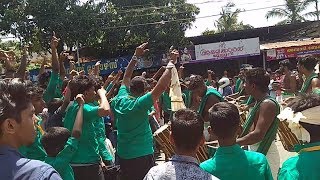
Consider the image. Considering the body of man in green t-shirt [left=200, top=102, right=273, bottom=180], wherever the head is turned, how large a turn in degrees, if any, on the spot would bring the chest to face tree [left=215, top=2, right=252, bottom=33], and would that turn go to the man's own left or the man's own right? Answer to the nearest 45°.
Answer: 0° — they already face it

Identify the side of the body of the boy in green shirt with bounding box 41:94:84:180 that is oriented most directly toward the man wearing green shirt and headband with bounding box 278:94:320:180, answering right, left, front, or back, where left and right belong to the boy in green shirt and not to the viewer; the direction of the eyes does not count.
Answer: right

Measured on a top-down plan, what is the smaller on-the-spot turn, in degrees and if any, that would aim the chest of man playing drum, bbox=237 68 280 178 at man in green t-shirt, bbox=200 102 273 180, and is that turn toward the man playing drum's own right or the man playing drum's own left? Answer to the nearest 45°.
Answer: approximately 90° to the man playing drum's own left

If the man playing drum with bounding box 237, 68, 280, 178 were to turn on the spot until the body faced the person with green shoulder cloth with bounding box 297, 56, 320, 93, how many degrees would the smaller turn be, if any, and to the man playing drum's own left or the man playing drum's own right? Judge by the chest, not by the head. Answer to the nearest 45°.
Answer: approximately 90° to the man playing drum's own right

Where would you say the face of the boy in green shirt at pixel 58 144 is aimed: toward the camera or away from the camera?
away from the camera

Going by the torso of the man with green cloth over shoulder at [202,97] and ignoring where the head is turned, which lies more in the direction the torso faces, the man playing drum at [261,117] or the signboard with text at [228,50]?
the man playing drum

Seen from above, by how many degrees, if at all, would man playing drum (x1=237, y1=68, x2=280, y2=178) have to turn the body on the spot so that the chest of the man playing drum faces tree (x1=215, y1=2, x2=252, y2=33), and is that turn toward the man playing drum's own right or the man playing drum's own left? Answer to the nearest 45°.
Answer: approximately 90° to the man playing drum's own right

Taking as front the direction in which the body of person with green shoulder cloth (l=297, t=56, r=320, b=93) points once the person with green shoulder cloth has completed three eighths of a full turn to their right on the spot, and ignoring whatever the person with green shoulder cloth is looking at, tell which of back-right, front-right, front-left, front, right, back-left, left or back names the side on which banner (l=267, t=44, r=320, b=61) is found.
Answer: front-left

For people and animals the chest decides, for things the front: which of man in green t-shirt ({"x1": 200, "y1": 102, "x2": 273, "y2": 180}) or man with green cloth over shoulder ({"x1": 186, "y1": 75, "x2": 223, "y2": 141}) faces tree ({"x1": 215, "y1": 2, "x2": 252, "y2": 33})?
man in green t-shirt ({"x1": 200, "y1": 102, "x2": 273, "y2": 180})

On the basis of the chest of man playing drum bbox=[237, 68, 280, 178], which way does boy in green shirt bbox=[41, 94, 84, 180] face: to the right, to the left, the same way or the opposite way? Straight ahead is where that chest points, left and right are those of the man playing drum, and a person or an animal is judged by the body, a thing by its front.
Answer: to the right

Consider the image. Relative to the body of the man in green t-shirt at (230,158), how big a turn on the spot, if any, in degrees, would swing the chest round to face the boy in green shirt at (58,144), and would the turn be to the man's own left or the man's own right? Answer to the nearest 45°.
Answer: approximately 90° to the man's own left

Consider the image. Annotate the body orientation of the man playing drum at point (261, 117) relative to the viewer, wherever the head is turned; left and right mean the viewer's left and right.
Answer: facing to the left of the viewer

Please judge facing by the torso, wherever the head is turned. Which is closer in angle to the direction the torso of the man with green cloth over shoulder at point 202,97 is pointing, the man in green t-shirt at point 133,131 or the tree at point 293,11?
the man in green t-shirt

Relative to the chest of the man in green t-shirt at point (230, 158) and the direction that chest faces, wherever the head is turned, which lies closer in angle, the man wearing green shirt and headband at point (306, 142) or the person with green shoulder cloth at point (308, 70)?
the person with green shoulder cloth

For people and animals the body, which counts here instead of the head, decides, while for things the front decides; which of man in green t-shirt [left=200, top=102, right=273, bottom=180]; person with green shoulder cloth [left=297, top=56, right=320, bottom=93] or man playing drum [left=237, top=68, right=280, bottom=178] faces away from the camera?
man in green t-shirt [left=200, top=102, right=273, bottom=180]
